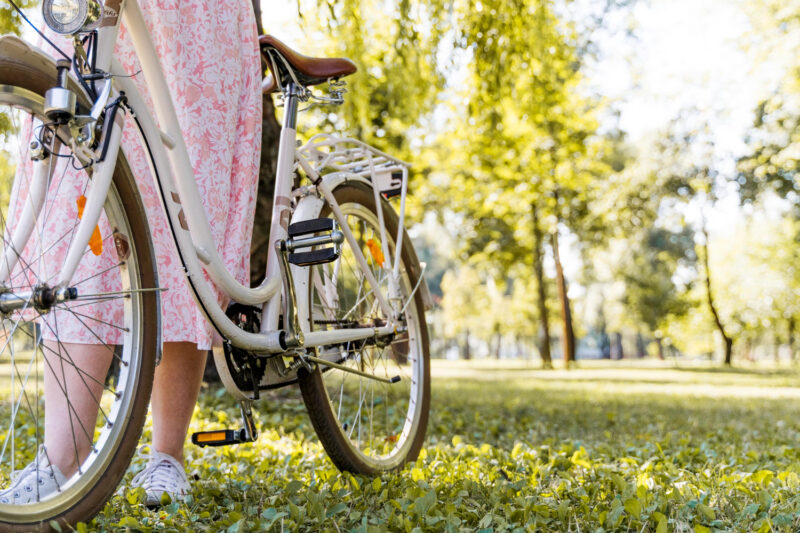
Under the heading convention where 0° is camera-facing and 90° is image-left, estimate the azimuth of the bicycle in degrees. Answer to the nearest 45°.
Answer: approximately 45°

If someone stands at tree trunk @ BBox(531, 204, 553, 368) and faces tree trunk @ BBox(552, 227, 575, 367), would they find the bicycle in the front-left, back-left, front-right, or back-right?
back-right

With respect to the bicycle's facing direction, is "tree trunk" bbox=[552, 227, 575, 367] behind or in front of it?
behind

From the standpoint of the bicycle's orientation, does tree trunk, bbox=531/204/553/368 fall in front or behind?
behind
